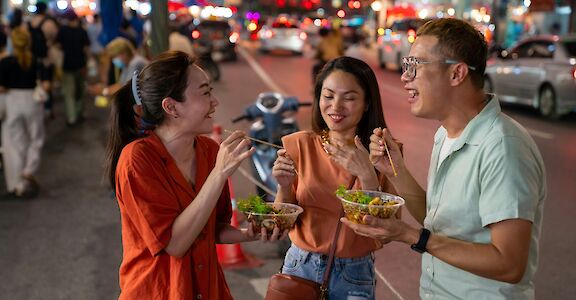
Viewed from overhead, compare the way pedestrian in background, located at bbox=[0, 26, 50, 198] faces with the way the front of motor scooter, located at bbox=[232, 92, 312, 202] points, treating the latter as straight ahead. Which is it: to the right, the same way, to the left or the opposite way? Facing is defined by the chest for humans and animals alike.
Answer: the opposite way

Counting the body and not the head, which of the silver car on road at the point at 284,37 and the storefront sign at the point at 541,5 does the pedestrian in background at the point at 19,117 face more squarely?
the silver car on road

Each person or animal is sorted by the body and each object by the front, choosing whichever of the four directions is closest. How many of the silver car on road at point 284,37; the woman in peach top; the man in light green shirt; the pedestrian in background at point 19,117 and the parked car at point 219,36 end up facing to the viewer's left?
1

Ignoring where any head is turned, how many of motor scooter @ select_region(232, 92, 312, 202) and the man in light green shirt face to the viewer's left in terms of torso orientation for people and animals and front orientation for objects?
1

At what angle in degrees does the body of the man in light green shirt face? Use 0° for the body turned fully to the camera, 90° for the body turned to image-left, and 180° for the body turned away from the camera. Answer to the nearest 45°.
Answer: approximately 90°

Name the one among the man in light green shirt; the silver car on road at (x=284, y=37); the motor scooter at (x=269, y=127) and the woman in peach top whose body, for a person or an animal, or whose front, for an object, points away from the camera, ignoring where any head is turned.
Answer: the silver car on road

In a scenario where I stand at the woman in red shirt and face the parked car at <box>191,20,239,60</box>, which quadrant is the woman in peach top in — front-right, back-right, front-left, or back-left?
front-right

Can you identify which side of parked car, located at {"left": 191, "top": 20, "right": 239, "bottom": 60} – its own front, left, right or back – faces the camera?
back

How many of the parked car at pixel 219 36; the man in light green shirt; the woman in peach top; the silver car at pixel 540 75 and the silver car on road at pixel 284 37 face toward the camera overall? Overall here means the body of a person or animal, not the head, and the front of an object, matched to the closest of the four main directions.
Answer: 1

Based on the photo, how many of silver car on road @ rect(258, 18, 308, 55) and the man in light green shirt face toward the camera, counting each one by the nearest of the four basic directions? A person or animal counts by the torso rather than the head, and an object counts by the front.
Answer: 0

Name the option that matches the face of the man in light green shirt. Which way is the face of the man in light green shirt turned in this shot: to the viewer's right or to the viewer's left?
to the viewer's left

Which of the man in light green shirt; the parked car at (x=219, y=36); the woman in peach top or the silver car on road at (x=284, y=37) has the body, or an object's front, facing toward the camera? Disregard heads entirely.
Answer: the woman in peach top

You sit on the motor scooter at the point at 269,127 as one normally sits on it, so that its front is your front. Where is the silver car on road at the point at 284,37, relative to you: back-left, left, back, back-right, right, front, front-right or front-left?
back

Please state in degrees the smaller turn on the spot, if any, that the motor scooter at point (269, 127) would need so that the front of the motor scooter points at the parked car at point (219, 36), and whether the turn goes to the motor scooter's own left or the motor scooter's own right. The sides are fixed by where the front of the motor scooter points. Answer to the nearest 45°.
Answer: approximately 180°

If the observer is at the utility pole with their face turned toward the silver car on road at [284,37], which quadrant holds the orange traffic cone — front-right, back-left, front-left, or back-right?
back-right

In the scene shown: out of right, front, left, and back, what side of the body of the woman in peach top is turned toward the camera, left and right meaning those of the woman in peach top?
front
